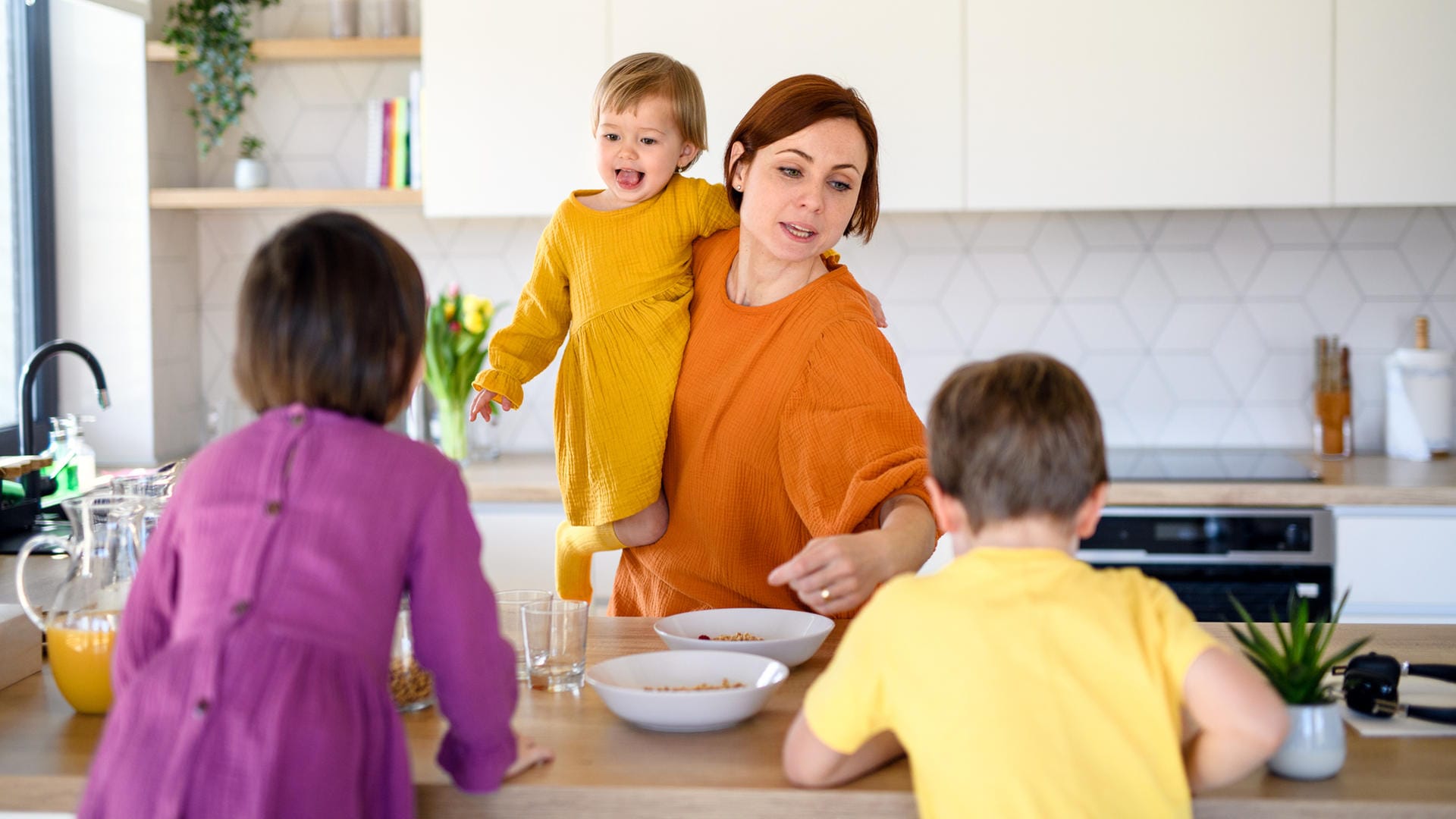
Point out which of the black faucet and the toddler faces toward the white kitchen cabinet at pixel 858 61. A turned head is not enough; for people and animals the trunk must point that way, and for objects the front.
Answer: the black faucet

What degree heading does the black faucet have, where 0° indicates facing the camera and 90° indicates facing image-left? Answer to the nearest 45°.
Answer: approximately 270°

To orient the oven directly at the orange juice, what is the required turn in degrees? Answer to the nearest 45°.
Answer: approximately 45° to its right

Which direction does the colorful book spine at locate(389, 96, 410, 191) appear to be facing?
toward the camera

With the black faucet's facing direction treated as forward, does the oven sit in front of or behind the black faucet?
in front

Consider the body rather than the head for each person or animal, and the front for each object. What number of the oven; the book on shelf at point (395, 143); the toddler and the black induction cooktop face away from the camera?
0

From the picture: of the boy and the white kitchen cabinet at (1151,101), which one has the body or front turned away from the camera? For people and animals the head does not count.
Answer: the boy

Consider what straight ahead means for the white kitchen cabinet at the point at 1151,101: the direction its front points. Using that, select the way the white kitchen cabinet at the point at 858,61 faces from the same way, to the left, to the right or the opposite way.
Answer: the same way

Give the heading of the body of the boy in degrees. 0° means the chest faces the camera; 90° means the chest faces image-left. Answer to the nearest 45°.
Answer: approximately 180°

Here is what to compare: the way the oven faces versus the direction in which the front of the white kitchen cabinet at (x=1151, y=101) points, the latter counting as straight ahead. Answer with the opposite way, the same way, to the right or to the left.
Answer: the same way

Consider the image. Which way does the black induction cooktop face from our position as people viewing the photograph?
facing the viewer

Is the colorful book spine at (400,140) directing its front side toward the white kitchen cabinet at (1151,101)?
no

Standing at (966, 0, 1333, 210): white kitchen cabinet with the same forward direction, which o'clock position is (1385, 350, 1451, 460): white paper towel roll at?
The white paper towel roll is roughly at 8 o'clock from the white kitchen cabinet.

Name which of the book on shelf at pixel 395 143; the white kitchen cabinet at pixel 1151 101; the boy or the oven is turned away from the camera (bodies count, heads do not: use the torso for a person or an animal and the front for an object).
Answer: the boy

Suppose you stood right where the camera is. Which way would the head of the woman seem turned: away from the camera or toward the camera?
toward the camera

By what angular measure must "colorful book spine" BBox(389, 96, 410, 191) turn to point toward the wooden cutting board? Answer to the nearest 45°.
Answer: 0° — it already faces it

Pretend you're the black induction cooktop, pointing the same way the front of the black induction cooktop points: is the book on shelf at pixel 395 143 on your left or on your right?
on your right

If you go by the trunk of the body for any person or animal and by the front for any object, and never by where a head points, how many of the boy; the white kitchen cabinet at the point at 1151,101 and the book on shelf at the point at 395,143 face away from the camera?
1
